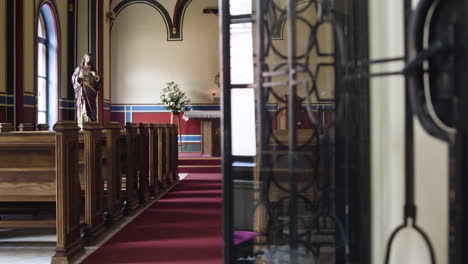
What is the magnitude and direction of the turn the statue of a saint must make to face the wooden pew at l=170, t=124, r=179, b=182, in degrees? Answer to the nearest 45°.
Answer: approximately 45° to its left

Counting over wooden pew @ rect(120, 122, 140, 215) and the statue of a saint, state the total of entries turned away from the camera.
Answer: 1

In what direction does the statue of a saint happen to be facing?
toward the camera

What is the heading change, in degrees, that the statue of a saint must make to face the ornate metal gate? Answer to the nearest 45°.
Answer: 0° — it already faces it

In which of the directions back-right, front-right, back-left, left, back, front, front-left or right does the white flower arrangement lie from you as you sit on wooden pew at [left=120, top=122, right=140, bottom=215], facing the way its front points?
front

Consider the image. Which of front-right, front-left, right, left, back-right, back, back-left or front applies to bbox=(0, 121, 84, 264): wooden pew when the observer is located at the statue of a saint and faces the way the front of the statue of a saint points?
front

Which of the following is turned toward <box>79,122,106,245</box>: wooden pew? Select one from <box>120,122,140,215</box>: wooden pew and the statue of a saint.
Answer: the statue of a saint

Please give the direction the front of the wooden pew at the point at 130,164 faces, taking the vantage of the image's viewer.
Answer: facing away from the viewer

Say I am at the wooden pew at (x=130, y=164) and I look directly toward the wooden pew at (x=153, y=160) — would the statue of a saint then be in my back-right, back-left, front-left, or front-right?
front-left

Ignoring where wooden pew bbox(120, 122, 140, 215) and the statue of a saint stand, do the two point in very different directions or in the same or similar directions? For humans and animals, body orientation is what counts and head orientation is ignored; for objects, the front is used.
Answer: very different directions

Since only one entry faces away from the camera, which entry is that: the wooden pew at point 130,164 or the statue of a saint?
the wooden pew

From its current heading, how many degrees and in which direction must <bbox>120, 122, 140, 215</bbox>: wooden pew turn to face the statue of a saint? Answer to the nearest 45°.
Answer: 0° — it already faces it

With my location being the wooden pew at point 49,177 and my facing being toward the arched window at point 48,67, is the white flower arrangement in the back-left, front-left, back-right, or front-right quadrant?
front-right

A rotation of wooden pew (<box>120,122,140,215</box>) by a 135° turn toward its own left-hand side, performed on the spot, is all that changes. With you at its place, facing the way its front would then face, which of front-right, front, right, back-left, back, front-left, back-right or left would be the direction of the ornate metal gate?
front-left
